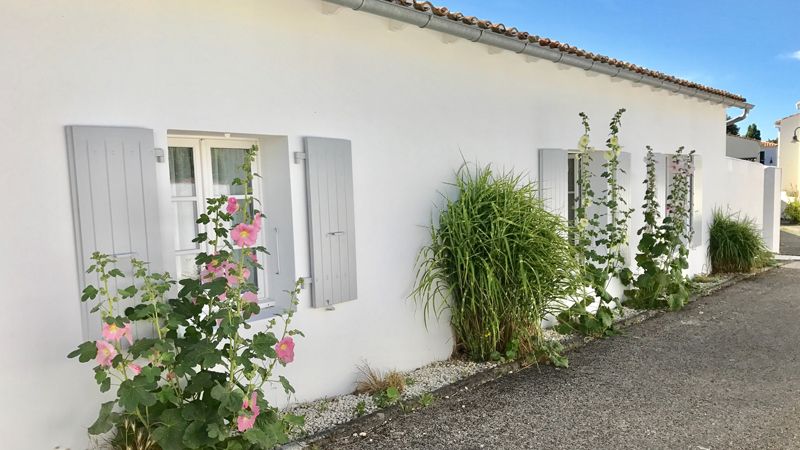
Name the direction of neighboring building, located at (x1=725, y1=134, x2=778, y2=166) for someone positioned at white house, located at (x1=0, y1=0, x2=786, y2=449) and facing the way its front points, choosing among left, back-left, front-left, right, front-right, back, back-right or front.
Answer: left

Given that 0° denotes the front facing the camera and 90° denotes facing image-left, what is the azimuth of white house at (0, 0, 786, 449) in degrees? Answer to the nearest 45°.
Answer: approximately 315°

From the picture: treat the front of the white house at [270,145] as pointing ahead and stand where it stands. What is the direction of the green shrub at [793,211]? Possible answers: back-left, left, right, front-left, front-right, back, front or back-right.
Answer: left

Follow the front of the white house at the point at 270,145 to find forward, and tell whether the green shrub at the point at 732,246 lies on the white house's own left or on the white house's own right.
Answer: on the white house's own left
